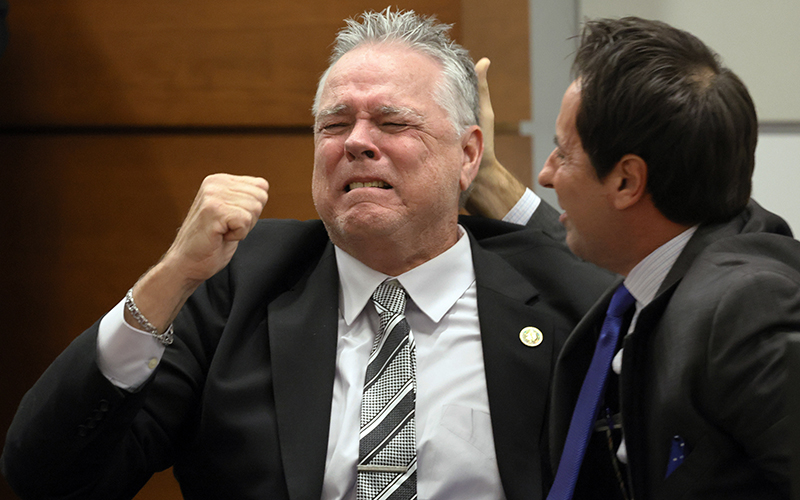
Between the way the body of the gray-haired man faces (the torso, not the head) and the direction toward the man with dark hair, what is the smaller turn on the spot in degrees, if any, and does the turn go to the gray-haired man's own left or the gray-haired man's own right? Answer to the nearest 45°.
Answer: approximately 45° to the gray-haired man's own left

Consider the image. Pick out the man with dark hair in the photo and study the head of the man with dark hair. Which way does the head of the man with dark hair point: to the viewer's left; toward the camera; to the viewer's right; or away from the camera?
to the viewer's left

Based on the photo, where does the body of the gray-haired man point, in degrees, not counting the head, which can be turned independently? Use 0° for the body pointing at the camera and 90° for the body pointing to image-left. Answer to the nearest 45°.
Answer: approximately 0°
